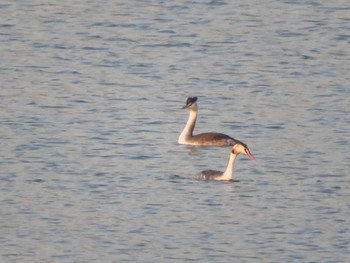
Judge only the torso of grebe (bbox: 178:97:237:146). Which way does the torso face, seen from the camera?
to the viewer's left

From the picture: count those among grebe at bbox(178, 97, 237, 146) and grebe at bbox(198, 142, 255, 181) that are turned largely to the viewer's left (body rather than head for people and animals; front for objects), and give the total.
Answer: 1

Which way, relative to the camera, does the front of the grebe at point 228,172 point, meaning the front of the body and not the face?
to the viewer's right

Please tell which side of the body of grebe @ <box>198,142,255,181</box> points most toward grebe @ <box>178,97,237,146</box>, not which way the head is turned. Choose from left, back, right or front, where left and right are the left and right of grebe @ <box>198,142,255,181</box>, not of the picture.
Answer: left

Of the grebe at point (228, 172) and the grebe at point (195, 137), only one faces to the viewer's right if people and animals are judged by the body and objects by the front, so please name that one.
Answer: the grebe at point (228, 172)

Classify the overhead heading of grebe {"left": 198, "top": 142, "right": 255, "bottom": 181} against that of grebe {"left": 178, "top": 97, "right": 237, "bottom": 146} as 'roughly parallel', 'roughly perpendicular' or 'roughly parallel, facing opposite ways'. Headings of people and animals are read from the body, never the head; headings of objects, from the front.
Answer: roughly parallel, facing opposite ways
